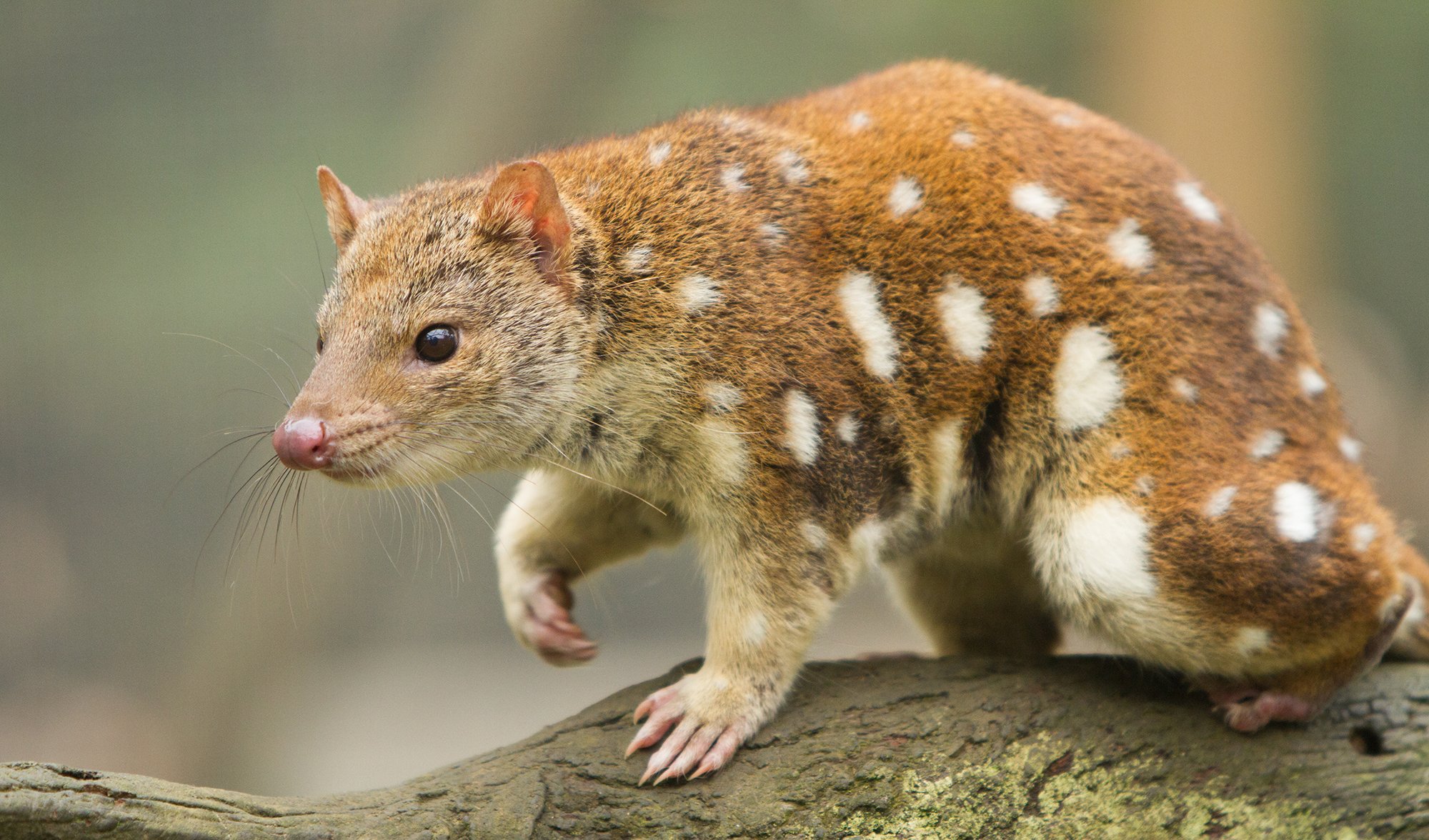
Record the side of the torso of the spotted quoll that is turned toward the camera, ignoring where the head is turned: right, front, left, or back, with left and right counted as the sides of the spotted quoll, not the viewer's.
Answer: left
